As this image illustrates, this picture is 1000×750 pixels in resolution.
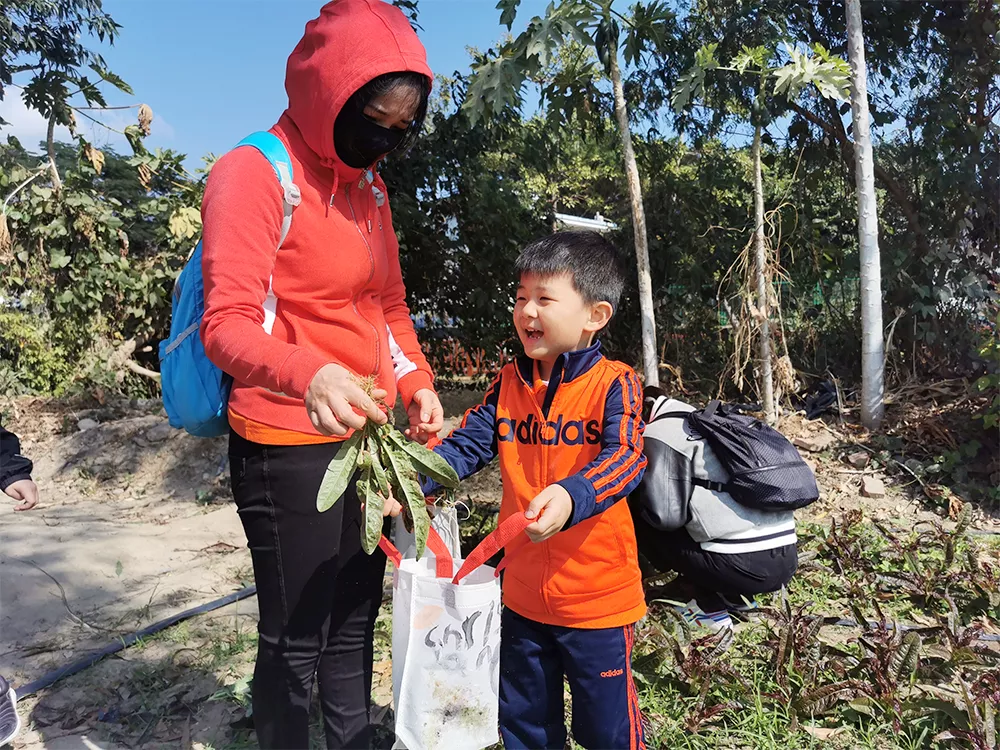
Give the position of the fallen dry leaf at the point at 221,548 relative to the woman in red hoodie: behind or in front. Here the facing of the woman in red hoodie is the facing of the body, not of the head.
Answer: behind

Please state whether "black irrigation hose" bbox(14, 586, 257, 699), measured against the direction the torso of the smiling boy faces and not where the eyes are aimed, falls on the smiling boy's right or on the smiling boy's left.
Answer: on the smiling boy's right

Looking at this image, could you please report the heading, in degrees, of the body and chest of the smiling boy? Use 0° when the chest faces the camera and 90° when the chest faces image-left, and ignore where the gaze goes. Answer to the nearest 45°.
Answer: approximately 45°

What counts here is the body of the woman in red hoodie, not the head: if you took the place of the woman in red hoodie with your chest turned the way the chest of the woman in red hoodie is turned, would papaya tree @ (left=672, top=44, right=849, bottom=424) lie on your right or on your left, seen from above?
on your left

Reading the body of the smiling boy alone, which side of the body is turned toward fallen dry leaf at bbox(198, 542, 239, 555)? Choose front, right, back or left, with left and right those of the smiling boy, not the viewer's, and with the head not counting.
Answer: right

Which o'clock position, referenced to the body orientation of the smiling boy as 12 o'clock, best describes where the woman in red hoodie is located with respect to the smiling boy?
The woman in red hoodie is roughly at 1 o'clock from the smiling boy.

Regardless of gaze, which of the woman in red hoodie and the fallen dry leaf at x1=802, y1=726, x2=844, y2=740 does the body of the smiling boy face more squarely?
the woman in red hoodie

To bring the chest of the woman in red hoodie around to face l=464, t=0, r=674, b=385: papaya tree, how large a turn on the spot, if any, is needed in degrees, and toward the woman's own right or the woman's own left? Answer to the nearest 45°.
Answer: approximately 90° to the woman's own left

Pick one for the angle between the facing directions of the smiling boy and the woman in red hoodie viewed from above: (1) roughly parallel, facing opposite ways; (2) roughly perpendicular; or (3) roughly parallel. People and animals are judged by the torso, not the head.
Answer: roughly perpendicular
